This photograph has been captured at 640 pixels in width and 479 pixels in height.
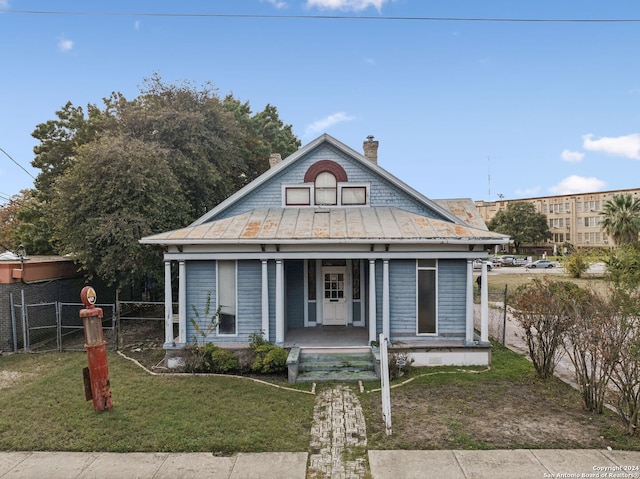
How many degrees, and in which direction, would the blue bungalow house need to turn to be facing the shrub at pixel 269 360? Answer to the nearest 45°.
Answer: approximately 45° to its right

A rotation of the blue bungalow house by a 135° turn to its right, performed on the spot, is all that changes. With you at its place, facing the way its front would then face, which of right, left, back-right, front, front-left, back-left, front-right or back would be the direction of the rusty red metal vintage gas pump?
left

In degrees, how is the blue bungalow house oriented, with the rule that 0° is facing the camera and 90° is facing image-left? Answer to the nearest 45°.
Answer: approximately 0°

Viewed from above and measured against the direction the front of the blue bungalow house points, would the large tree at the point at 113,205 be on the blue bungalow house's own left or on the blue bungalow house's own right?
on the blue bungalow house's own right
